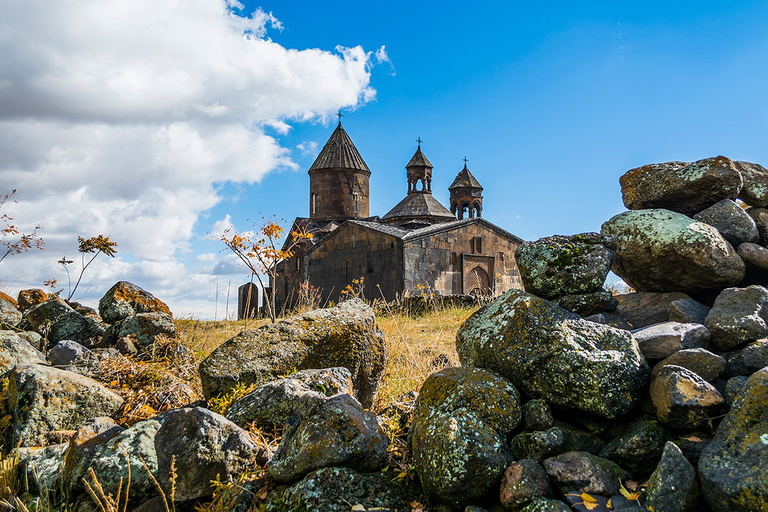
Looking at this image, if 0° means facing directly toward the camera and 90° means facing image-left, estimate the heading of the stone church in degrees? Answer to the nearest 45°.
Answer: approximately 315°

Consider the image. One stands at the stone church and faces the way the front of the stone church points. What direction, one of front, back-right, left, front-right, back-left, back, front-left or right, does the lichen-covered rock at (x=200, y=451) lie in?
front-right

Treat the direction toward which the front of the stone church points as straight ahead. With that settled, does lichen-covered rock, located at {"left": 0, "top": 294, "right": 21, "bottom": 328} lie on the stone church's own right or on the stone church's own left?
on the stone church's own right

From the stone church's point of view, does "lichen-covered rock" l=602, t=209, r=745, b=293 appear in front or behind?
in front

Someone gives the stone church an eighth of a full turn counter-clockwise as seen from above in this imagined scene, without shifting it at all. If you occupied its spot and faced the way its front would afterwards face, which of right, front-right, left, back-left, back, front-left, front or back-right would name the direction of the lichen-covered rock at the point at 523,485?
right

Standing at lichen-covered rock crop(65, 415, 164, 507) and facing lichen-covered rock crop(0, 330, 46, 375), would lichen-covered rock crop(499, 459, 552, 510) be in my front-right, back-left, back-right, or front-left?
back-right

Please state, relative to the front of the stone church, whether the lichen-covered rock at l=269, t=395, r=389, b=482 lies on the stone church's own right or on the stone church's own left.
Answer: on the stone church's own right

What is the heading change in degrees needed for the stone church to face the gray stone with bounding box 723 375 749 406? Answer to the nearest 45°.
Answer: approximately 45° to its right

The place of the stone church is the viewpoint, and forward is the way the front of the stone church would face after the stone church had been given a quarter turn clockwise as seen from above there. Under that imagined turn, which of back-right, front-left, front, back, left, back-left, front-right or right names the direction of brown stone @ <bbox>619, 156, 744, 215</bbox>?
front-left

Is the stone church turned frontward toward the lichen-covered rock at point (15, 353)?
no

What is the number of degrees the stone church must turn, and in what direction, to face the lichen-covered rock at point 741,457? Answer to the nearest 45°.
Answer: approximately 45° to its right

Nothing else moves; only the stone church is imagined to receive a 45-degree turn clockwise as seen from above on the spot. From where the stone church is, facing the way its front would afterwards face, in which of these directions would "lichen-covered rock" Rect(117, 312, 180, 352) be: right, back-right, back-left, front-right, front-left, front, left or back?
front

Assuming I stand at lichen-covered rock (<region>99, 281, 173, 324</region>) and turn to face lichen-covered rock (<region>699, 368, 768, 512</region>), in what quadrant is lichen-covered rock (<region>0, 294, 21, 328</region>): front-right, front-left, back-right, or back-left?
back-right

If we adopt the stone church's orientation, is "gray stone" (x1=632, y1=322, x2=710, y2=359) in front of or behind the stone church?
in front
